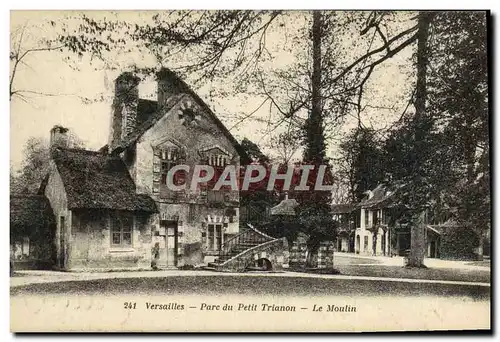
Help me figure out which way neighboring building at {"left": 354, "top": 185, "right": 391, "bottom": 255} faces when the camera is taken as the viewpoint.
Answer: facing the viewer and to the left of the viewer

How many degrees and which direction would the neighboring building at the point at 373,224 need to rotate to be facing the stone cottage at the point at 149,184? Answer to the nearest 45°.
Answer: approximately 45° to its right

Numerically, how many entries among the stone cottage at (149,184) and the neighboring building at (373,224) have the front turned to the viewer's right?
0

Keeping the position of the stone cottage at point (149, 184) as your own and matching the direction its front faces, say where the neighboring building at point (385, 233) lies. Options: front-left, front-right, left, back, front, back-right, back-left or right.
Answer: left

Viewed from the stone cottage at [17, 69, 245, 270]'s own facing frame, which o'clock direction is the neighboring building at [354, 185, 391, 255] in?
The neighboring building is roughly at 9 o'clock from the stone cottage.

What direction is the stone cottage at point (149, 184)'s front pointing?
toward the camera
